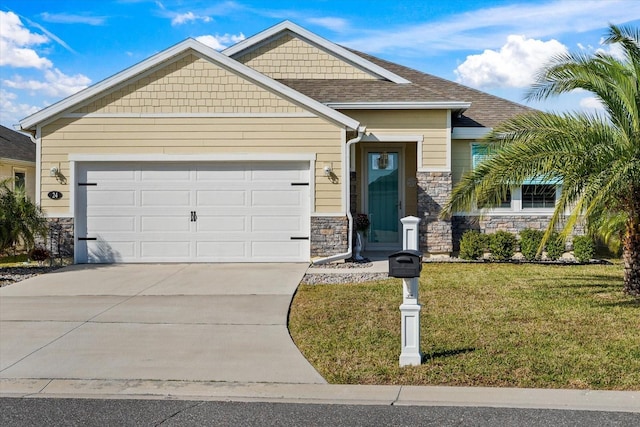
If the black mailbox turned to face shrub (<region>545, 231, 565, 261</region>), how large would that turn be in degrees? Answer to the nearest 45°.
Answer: approximately 180°

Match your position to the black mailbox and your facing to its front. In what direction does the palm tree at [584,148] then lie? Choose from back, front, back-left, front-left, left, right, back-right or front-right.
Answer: back-left

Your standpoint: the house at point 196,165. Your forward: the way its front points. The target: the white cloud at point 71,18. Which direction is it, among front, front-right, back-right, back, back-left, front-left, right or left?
back-right

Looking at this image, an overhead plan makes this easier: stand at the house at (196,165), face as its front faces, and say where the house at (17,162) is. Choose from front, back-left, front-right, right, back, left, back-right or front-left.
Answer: back-right

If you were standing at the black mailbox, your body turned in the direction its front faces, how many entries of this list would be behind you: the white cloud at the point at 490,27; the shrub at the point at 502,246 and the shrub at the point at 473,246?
3

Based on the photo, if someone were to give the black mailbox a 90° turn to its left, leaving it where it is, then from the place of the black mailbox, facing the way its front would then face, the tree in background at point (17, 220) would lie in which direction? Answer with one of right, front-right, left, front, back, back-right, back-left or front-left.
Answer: back-left

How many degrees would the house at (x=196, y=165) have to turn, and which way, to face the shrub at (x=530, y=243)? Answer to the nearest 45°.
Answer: approximately 90° to its left

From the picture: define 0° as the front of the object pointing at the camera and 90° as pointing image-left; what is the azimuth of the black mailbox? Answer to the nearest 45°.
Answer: approximately 0°

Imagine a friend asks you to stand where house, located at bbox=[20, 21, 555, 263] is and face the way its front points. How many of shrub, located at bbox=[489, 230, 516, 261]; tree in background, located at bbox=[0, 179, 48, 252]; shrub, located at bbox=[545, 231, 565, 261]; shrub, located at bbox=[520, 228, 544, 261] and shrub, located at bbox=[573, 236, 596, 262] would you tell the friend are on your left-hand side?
4

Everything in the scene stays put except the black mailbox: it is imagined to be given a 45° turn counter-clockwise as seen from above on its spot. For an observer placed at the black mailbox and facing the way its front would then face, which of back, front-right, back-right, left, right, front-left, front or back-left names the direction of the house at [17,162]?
back
